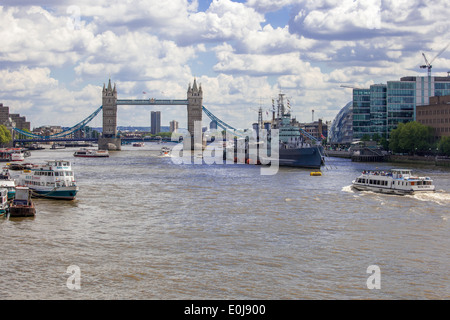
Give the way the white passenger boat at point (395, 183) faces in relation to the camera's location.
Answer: facing away from the viewer and to the left of the viewer

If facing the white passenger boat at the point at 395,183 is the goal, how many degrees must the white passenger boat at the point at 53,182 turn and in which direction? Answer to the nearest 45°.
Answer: approximately 45° to its left

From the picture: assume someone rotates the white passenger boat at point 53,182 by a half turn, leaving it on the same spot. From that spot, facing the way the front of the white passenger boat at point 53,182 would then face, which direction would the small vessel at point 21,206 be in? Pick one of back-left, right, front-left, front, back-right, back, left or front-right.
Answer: back-left

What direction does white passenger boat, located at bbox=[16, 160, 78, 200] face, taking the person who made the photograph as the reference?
facing the viewer and to the right of the viewer

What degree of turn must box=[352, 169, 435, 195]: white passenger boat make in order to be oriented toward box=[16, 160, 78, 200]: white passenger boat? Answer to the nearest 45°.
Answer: approximately 45° to its left

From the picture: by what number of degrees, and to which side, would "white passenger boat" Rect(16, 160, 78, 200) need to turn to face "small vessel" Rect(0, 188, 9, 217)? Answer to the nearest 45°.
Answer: approximately 45° to its right
